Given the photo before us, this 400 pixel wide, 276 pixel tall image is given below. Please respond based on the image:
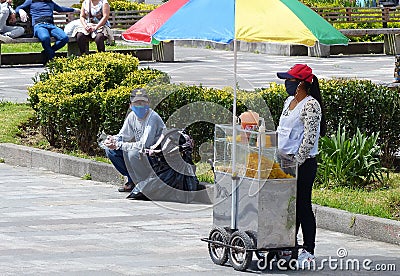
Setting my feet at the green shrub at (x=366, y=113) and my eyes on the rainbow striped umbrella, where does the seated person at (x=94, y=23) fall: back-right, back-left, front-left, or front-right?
back-right

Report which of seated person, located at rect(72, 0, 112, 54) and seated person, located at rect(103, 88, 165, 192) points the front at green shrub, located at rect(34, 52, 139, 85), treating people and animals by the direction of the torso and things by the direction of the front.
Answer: seated person, located at rect(72, 0, 112, 54)

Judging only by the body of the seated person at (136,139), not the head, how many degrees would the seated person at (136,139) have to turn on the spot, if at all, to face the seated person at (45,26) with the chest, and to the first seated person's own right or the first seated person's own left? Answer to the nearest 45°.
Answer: approximately 135° to the first seated person's own right

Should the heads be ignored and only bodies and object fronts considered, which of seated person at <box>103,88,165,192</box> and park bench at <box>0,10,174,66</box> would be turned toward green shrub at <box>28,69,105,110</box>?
the park bench

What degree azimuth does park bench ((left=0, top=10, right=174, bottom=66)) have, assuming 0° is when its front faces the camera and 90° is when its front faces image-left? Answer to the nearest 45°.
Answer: approximately 0°

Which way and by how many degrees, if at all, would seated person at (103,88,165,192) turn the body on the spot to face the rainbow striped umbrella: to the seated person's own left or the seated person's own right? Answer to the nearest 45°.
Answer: approximately 45° to the seated person's own left

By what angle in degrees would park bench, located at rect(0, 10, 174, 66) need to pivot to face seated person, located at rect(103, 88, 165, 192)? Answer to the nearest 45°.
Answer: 0° — it already faces them

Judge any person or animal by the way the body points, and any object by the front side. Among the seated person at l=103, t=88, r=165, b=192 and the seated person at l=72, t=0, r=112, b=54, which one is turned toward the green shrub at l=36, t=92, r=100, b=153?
the seated person at l=72, t=0, r=112, b=54

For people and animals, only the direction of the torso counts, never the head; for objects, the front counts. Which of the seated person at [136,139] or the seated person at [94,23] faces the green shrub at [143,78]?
the seated person at [94,23]

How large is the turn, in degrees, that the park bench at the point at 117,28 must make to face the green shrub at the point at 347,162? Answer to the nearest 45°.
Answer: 0° — it already faces it

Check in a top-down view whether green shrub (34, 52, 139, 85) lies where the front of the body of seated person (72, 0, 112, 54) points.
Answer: yes
